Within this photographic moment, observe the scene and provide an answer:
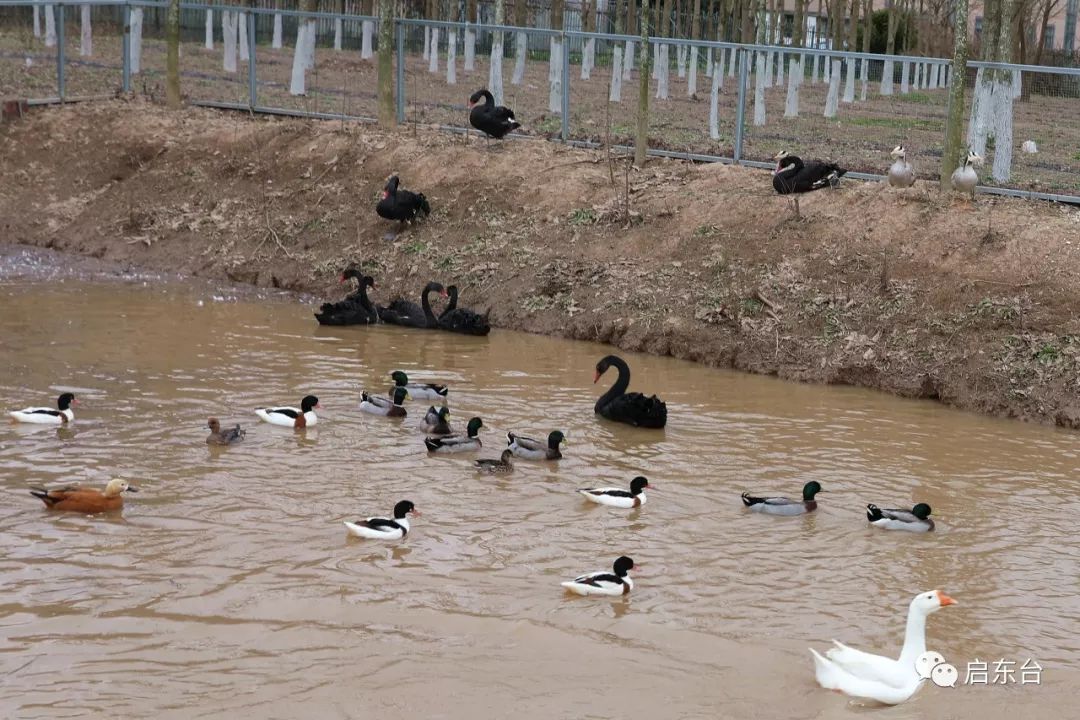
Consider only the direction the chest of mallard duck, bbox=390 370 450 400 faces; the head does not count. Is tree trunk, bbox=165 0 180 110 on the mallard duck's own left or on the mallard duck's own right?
on the mallard duck's own right

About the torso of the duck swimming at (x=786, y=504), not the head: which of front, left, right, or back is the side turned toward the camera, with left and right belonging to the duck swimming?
right

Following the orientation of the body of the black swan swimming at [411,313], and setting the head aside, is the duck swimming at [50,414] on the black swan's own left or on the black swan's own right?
on the black swan's own right

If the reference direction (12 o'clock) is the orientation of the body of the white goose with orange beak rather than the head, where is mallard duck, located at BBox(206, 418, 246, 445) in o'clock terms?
The mallard duck is roughly at 7 o'clock from the white goose with orange beak.

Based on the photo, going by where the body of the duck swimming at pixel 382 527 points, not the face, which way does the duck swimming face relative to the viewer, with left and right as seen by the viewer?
facing to the right of the viewer

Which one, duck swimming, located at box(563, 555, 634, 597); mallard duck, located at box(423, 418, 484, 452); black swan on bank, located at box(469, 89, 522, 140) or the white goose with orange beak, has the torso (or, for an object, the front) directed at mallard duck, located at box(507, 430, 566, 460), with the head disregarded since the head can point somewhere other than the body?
mallard duck, located at box(423, 418, 484, 452)

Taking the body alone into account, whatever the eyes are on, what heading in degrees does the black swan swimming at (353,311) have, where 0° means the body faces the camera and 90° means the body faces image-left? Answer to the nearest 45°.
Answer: approximately 270°

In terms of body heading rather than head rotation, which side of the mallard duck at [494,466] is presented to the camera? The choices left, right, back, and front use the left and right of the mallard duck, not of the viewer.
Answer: right

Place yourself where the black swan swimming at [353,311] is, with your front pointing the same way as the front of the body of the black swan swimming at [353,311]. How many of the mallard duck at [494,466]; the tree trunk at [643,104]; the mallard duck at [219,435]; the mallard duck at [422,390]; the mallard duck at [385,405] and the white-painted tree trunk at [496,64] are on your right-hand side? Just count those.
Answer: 4

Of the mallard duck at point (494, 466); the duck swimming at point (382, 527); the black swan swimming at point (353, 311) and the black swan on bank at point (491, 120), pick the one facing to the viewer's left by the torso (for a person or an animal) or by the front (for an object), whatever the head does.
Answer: the black swan on bank

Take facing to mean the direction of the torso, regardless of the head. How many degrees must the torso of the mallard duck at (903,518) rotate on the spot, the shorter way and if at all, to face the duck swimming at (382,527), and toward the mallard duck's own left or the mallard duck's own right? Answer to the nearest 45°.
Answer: approximately 135° to the mallard duck's own right

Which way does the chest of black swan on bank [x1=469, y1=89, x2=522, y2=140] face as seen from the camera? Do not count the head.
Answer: to the viewer's left

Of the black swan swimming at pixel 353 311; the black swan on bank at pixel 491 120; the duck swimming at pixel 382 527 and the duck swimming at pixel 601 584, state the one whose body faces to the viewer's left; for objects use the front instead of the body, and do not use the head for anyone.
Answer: the black swan on bank

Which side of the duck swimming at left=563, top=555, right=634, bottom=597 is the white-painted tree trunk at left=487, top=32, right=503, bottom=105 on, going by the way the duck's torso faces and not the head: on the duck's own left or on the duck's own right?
on the duck's own left

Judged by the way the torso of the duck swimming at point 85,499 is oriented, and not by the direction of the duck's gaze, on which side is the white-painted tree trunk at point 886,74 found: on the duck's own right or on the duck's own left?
on the duck's own left

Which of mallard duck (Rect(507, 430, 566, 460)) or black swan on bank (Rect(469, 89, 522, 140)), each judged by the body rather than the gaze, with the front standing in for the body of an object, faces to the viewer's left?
the black swan on bank

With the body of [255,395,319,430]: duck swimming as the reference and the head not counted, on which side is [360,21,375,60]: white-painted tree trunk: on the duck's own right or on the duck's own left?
on the duck's own left

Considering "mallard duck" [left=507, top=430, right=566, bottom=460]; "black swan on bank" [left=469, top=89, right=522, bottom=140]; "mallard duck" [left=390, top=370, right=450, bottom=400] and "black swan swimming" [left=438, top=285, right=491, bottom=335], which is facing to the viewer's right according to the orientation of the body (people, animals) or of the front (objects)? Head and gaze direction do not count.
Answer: "mallard duck" [left=507, top=430, right=566, bottom=460]
